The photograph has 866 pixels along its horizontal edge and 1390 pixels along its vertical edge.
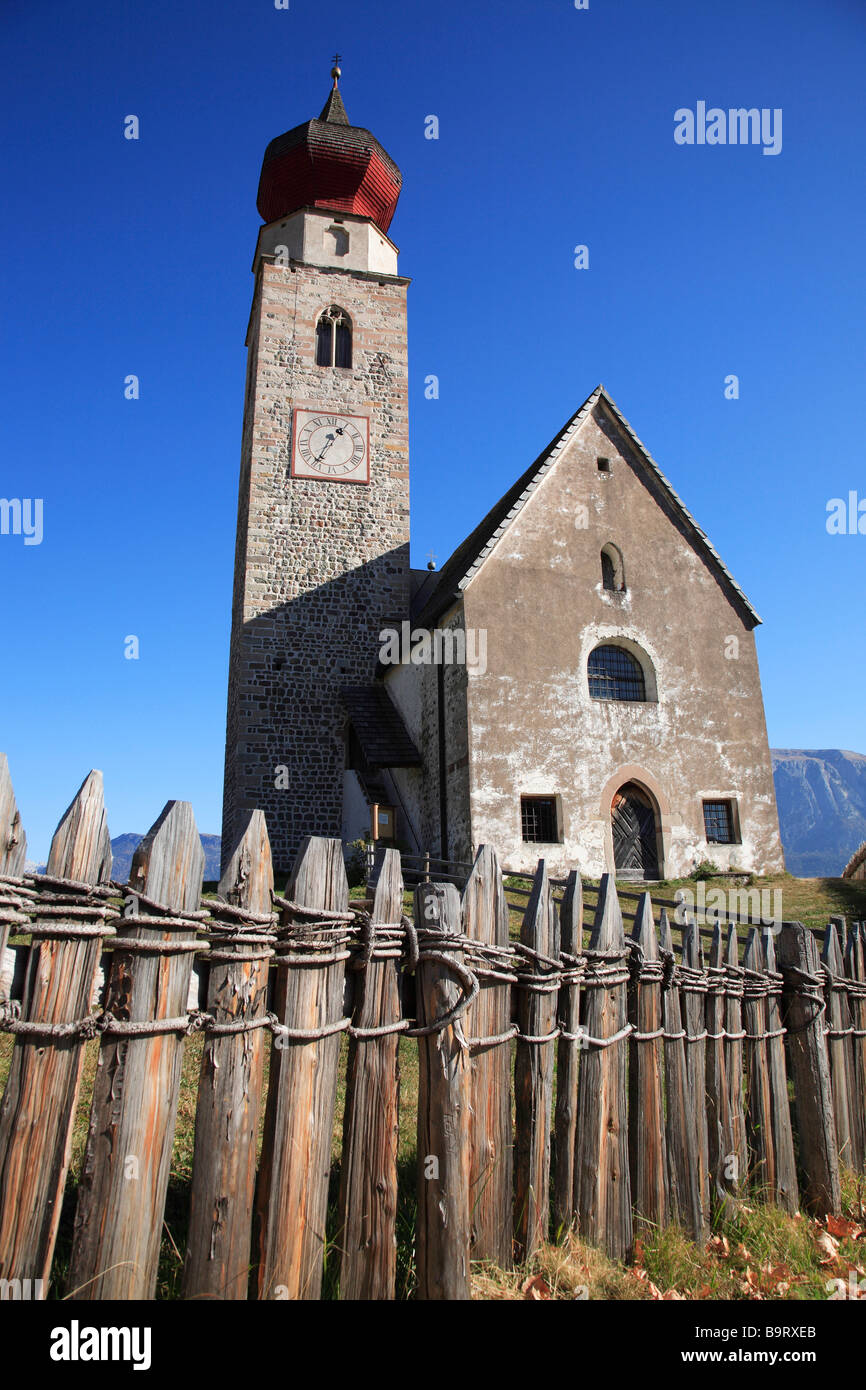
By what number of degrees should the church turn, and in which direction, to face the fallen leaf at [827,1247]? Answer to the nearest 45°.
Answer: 0° — it already faces it

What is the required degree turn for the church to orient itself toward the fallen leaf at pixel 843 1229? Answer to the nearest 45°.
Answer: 0° — it already faces it

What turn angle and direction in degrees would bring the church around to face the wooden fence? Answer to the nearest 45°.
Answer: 0° — it already faces it

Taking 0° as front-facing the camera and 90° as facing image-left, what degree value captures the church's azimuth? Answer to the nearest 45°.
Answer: approximately 0°
